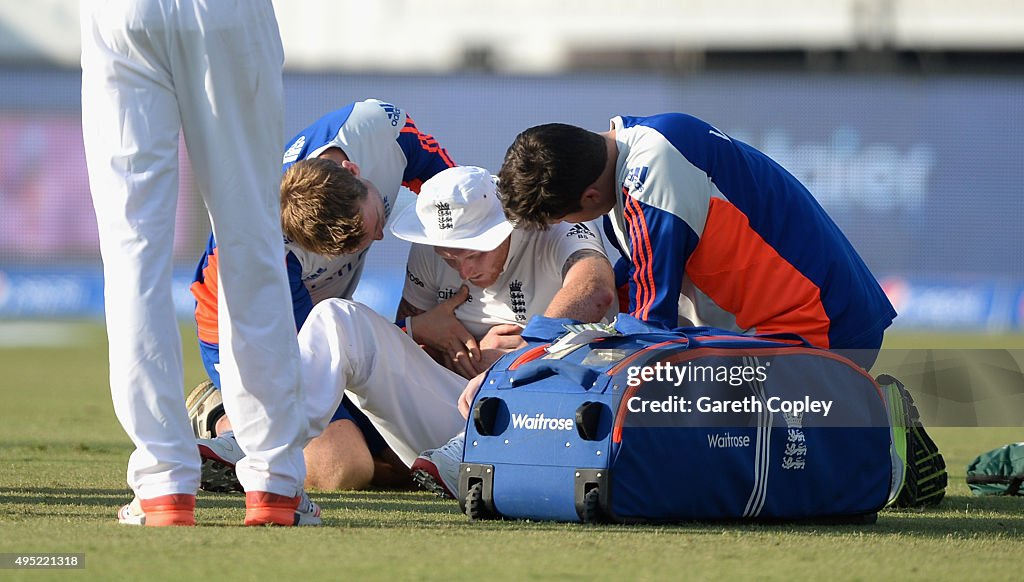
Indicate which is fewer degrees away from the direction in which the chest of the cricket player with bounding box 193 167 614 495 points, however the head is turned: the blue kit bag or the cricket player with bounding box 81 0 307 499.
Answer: the cricket player

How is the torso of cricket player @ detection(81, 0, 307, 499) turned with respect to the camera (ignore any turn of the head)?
away from the camera

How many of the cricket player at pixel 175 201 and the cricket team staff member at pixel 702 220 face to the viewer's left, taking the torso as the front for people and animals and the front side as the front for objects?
1

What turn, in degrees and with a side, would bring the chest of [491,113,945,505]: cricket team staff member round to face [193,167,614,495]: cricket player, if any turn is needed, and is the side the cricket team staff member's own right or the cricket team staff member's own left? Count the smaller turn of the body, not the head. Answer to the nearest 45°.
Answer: approximately 45° to the cricket team staff member's own right

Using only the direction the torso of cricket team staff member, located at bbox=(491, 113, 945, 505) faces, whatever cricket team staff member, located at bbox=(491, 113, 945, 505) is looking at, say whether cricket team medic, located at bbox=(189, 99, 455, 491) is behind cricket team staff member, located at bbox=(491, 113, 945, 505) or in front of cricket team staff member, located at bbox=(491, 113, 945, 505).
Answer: in front

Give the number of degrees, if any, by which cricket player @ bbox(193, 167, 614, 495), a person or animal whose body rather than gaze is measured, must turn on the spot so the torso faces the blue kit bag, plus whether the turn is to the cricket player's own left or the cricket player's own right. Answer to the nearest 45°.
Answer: approximately 90° to the cricket player's own left

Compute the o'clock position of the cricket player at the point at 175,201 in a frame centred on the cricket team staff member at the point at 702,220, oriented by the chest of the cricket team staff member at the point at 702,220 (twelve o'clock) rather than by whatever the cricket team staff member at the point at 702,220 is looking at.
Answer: the cricket player at the point at 175,201 is roughly at 11 o'clock from the cricket team staff member at the point at 702,220.

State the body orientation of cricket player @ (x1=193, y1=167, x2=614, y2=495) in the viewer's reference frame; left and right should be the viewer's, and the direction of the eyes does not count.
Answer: facing the viewer and to the left of the viewer

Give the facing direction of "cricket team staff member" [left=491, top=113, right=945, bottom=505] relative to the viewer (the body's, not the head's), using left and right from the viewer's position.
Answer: facing to the left of the viewer

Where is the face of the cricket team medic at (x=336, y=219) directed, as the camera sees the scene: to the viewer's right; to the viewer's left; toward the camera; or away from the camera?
to the viewer's right

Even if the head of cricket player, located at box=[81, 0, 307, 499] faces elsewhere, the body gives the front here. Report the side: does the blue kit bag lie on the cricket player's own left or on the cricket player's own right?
on the cricket player's own right

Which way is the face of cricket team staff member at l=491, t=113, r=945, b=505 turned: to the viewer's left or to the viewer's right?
to the viewer's left

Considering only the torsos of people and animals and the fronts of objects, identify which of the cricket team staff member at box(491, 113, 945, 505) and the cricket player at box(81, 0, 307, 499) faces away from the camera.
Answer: the cricket player at box(81, 0, 307, 499)
